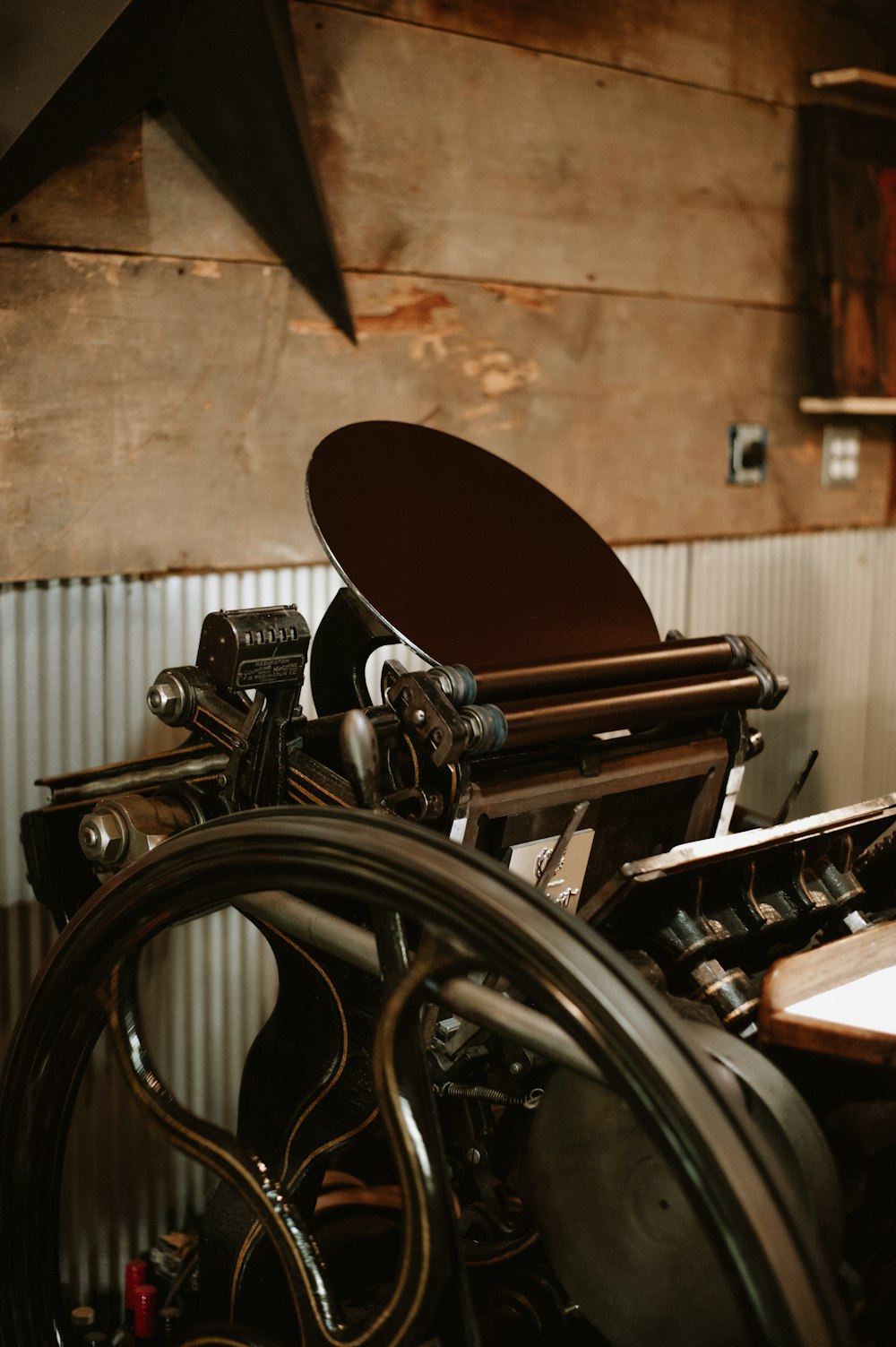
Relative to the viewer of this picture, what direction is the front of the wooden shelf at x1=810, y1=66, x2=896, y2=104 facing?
facing the viewer and to the right of the viewer

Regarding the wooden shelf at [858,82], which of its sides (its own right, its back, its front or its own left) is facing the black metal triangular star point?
right

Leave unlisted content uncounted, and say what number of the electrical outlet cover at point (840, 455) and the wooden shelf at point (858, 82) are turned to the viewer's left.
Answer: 0

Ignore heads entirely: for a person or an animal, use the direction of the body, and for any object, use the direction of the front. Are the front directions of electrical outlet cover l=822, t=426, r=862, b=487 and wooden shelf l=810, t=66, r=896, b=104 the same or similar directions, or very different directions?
same or similar directions

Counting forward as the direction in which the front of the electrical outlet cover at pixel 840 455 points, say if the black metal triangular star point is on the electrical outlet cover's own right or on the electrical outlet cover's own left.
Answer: on the electrical outlet cover's own right
